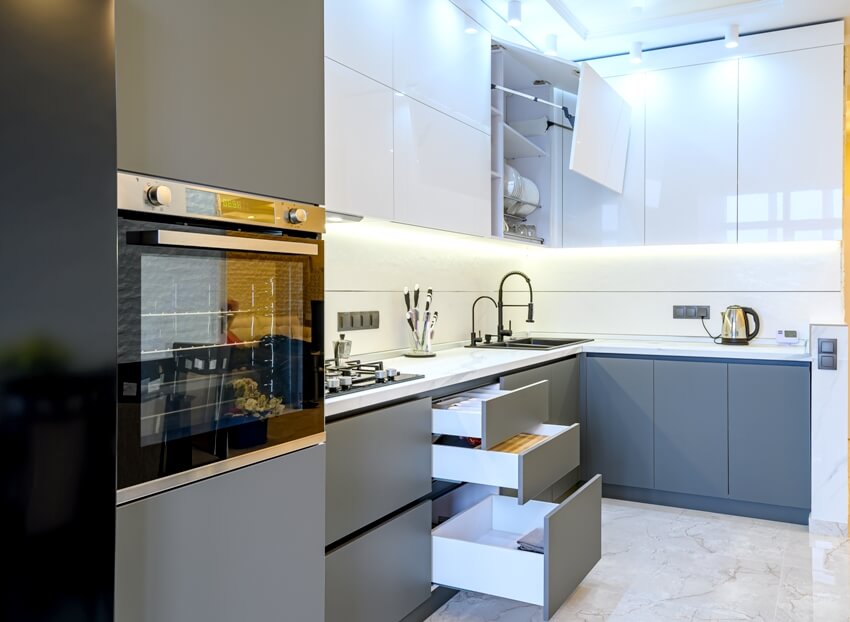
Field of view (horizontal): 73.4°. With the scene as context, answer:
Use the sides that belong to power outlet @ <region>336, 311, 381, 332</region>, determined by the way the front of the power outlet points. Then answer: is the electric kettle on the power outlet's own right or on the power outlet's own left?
on the power outlet's own left

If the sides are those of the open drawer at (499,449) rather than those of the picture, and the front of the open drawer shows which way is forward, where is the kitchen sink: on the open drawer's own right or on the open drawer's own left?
on the open drawer's own left

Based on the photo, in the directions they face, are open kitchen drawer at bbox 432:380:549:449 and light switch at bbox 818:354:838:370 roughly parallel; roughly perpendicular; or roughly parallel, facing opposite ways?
roughly perpendicular

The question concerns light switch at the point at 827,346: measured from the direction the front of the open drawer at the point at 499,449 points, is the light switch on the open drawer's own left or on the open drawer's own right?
on the open drawer's own left

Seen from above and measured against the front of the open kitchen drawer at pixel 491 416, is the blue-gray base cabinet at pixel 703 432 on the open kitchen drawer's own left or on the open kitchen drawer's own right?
on the open kitchen drawer's own left

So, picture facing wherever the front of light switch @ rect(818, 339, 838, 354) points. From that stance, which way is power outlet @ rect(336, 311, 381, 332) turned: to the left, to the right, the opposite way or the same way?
to the left

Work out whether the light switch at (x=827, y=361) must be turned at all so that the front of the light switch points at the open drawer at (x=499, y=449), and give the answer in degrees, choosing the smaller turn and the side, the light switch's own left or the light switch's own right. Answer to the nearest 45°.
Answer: approximately 45° to the light switch's own right

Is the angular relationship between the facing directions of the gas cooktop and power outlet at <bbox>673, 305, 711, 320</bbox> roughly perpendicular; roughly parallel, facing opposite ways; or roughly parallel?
roughly perpendicular
